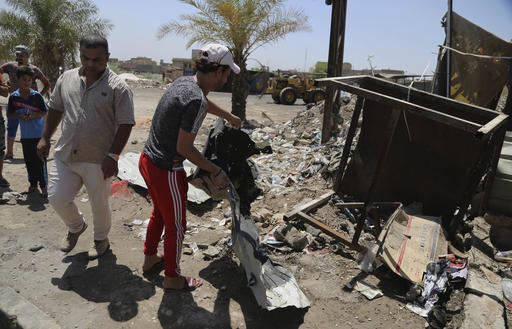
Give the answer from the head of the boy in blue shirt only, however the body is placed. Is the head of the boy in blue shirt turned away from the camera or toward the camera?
toward the camera

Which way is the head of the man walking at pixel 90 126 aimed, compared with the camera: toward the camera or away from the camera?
toward the camera

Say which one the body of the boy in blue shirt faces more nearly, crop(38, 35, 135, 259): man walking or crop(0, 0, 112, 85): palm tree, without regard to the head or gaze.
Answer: the man walking

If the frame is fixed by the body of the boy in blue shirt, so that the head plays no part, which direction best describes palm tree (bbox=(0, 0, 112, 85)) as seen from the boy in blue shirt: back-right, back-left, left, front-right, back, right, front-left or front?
back

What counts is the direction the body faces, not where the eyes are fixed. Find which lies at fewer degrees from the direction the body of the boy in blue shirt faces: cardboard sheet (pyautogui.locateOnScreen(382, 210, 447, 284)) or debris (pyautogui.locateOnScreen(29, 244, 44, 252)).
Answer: the debris

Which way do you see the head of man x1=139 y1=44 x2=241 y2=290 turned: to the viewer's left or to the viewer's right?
to the viewer's right

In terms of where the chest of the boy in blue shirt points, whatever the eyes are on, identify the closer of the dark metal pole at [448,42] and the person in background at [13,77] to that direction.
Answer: the dark metal pole

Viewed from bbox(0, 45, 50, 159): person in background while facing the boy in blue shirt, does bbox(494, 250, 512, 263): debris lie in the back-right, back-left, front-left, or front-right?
front-left

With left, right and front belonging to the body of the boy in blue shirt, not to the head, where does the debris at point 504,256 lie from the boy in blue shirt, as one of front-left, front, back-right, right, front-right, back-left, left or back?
front-left

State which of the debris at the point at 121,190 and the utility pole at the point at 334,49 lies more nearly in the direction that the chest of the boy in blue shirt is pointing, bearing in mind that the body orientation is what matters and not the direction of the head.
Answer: the debris

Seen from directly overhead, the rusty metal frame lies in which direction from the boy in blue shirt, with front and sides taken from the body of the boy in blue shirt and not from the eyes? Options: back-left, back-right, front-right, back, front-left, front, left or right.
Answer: front-left

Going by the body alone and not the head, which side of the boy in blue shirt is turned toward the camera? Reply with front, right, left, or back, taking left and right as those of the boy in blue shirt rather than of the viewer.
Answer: front

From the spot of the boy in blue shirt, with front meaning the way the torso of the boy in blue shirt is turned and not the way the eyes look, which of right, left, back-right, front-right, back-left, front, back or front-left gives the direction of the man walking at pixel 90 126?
front

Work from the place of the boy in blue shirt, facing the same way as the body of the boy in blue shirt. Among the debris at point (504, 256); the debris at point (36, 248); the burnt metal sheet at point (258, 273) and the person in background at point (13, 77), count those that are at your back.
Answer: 1
